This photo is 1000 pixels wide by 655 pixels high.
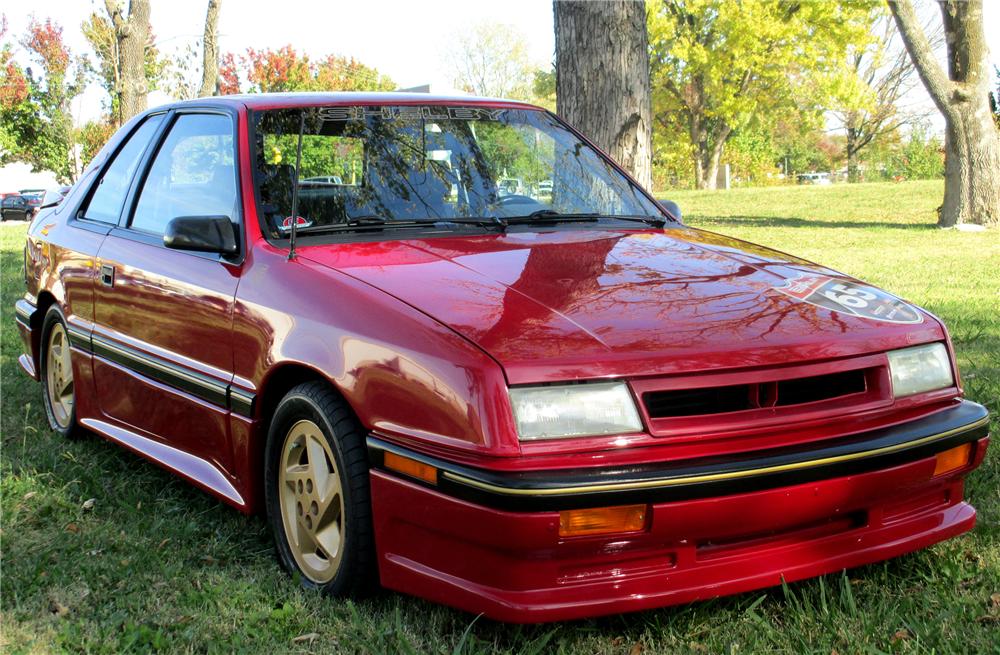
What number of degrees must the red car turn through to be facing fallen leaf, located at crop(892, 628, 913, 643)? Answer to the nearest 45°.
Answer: approximately 45° to its left

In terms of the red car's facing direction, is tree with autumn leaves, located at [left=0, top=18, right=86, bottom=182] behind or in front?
behind

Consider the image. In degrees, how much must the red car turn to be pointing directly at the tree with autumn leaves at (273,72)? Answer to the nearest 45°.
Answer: approximately 135° to its left

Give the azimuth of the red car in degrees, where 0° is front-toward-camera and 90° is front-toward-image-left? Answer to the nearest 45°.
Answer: approximately 315°
